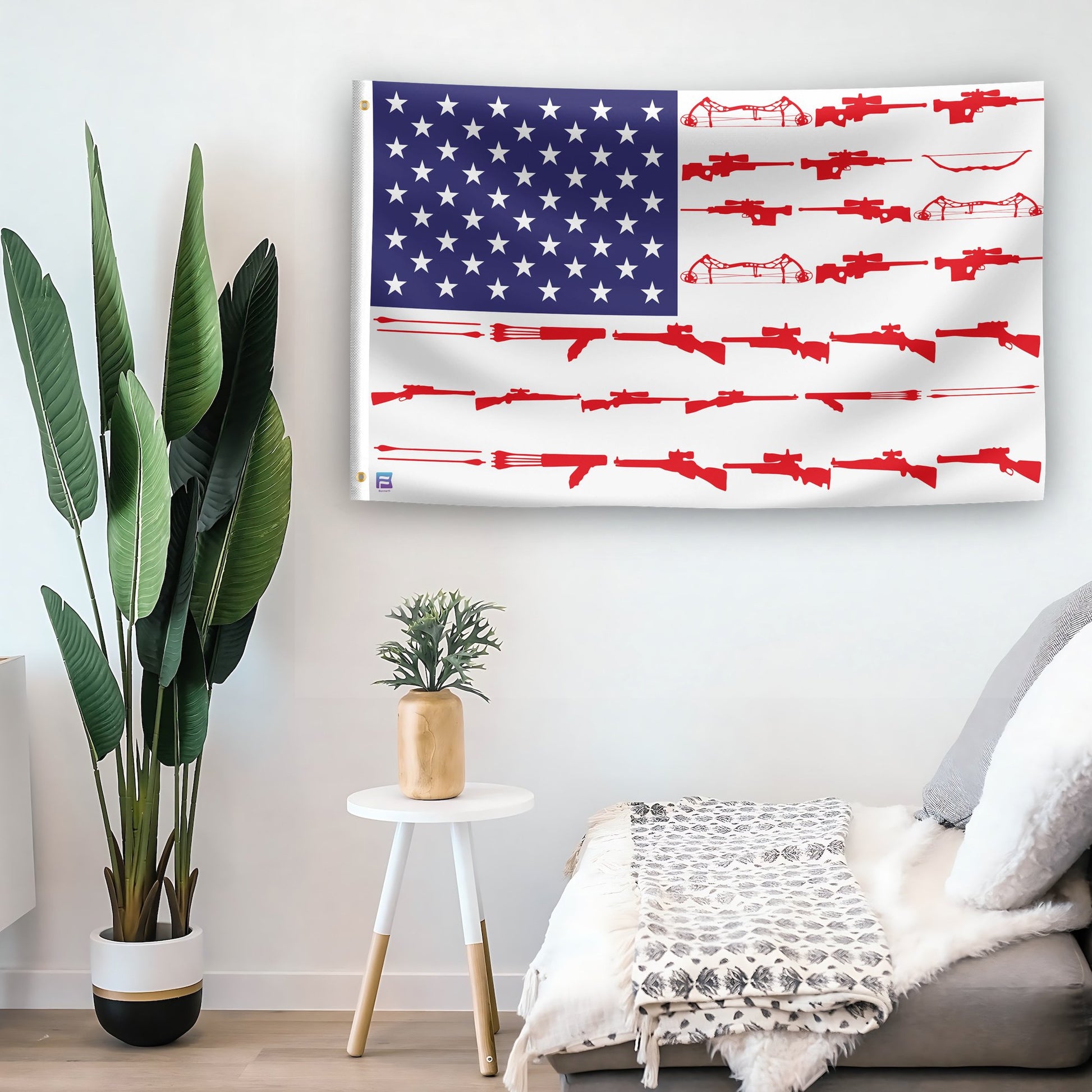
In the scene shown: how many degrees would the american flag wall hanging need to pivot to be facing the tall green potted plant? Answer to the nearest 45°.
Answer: approximately 90° to its right

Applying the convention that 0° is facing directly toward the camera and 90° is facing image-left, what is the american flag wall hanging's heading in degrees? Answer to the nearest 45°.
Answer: approximately 0°

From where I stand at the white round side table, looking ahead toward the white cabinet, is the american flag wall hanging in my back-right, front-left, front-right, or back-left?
back-right

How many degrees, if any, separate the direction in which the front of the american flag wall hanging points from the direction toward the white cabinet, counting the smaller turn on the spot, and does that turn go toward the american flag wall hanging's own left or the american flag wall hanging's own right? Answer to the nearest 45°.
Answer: approximately 90° to the american flag wall hanging's own right
